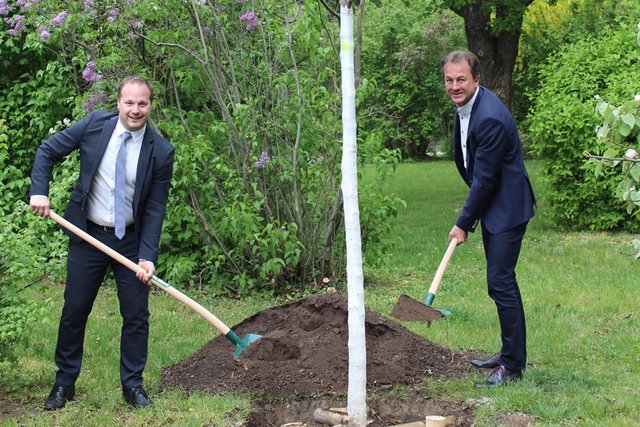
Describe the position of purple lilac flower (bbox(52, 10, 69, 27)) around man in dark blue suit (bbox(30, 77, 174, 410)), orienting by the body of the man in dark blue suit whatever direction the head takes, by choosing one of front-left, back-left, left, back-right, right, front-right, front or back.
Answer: back

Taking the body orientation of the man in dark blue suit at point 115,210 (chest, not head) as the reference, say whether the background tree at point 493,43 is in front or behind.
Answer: behind

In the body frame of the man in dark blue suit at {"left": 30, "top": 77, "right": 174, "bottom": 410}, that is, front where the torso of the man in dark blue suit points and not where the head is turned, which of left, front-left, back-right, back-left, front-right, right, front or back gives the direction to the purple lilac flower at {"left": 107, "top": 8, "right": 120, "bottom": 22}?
back

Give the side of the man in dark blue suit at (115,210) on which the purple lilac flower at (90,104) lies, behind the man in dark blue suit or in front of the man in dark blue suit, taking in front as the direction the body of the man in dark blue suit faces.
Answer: behind

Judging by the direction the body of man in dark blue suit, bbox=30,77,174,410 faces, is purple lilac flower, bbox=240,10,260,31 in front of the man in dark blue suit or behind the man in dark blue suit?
behind

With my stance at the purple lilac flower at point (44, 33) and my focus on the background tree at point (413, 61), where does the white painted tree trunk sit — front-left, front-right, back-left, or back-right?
back-right

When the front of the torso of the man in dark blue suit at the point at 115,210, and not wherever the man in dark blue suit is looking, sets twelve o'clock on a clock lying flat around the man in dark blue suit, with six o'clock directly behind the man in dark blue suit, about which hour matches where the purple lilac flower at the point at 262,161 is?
The purple lilac flower is roughly at 7 o'clock from the man in dark blue suit.

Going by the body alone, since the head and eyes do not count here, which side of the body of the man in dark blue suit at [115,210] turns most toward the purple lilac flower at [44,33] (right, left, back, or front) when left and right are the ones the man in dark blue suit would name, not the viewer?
back

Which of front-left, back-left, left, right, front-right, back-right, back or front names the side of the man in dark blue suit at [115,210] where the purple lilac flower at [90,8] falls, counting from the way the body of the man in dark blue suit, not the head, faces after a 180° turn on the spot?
front

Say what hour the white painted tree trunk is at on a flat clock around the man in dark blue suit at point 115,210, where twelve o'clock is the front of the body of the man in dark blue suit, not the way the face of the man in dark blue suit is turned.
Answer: The white painted tree trunk is roughly at 10 o'clock from the man in dark blue suit.

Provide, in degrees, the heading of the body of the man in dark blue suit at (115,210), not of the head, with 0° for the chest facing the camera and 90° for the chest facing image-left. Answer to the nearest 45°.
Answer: approximately 0°

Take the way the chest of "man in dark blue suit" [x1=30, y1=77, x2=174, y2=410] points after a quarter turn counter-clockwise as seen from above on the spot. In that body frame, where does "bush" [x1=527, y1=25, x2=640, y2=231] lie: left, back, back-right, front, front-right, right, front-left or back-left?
front-left

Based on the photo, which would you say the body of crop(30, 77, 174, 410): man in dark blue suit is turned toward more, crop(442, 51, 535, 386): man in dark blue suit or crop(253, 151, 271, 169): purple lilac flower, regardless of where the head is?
the man in dark blue suit
